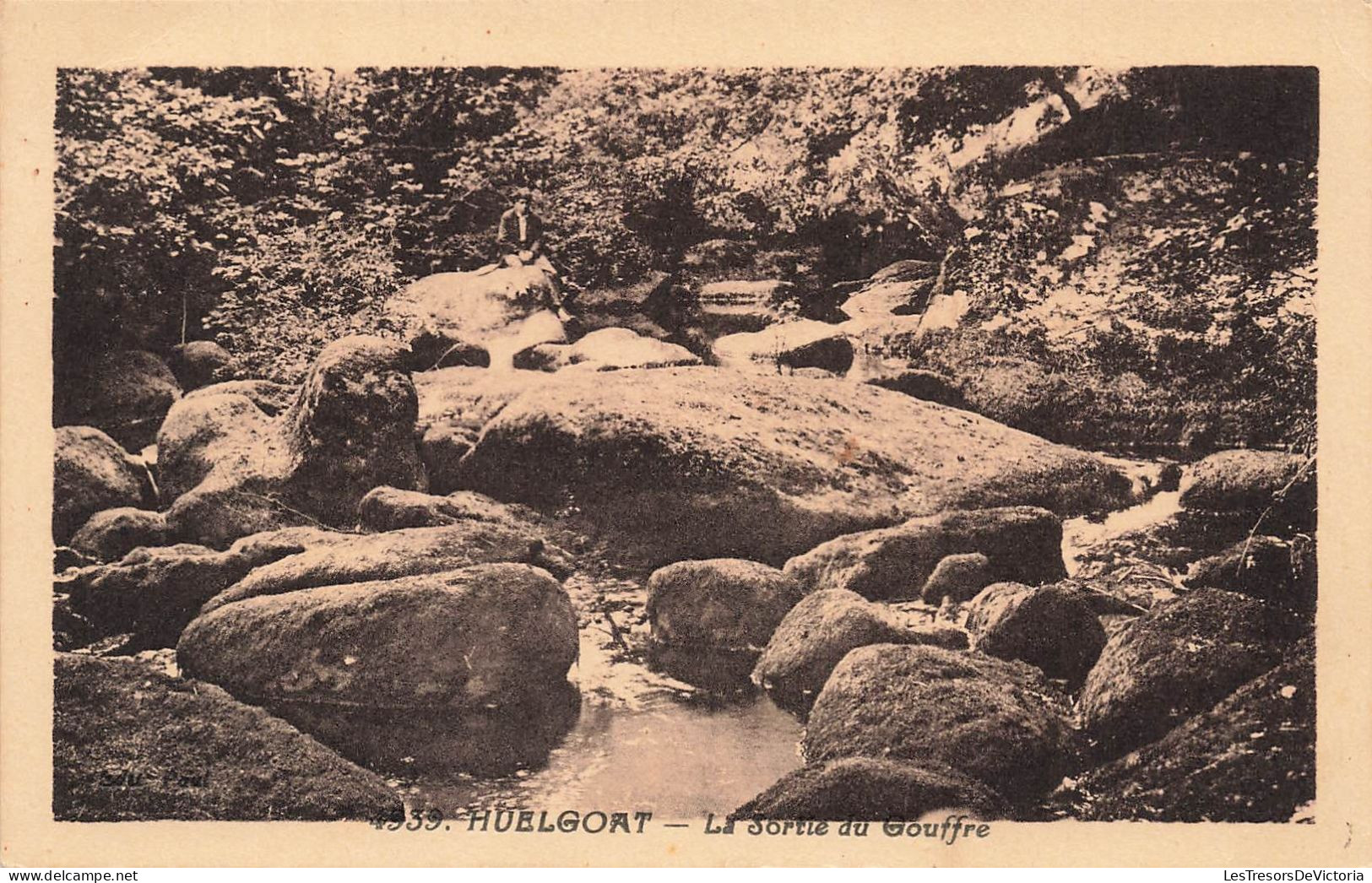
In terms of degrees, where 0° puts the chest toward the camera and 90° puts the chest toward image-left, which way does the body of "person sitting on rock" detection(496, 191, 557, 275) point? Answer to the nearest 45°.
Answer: approximately 0°
